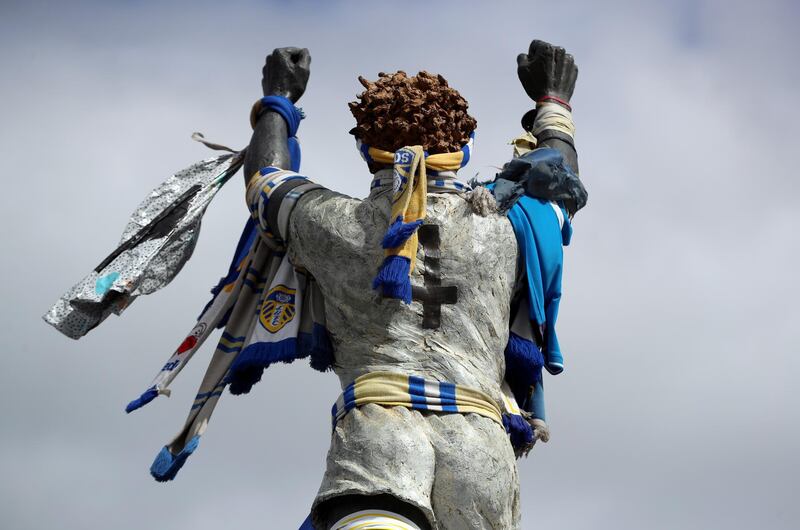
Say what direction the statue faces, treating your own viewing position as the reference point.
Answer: facing away from the viewer
